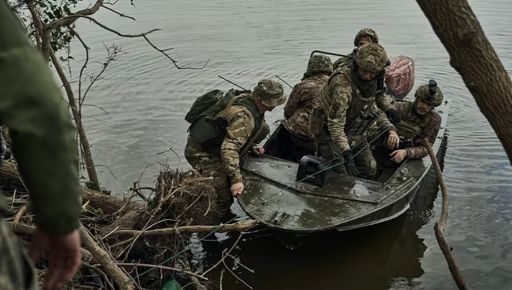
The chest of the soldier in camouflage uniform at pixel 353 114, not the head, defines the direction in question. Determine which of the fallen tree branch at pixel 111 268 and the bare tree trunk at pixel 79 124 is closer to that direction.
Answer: the fallen tree branch

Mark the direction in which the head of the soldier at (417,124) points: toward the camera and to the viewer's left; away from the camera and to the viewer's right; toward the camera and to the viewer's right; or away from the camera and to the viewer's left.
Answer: toward the camera and to the viewer's left

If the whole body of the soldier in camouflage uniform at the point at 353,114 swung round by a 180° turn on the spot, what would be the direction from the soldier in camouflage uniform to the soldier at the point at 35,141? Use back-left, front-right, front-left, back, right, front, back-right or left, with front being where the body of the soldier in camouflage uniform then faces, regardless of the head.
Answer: back-left

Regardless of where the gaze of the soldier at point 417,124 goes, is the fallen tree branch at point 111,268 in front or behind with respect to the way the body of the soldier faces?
in front

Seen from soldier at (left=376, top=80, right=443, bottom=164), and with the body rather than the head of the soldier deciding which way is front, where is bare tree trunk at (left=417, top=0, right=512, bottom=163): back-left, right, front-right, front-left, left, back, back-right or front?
front-left

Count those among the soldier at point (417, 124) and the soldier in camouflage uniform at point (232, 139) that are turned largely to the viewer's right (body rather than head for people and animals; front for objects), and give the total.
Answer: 1

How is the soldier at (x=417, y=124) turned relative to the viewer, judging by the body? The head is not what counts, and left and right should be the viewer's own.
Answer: facing the viewer and to the left of the viewer

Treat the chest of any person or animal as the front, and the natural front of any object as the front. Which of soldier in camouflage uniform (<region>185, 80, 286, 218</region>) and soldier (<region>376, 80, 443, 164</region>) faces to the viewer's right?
the soldier in camouflage uniform

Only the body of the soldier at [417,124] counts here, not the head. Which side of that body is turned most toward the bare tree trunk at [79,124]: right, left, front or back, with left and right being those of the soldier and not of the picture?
front

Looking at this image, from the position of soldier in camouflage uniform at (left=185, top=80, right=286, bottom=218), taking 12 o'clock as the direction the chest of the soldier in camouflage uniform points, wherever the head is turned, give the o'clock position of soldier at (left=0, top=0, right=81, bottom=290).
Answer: The soldier is roughly at 3 o'clock from the soldier in camouflage uniform.

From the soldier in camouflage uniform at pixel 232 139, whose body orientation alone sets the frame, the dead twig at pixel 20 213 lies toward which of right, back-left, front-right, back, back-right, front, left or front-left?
back-right

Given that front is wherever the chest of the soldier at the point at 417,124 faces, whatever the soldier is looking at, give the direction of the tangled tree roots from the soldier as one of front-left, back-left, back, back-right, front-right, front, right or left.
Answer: front

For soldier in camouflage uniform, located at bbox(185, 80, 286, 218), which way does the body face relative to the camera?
to the viewer's right

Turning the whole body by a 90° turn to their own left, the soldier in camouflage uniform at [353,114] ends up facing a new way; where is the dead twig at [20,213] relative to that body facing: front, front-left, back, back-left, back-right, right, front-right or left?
back
